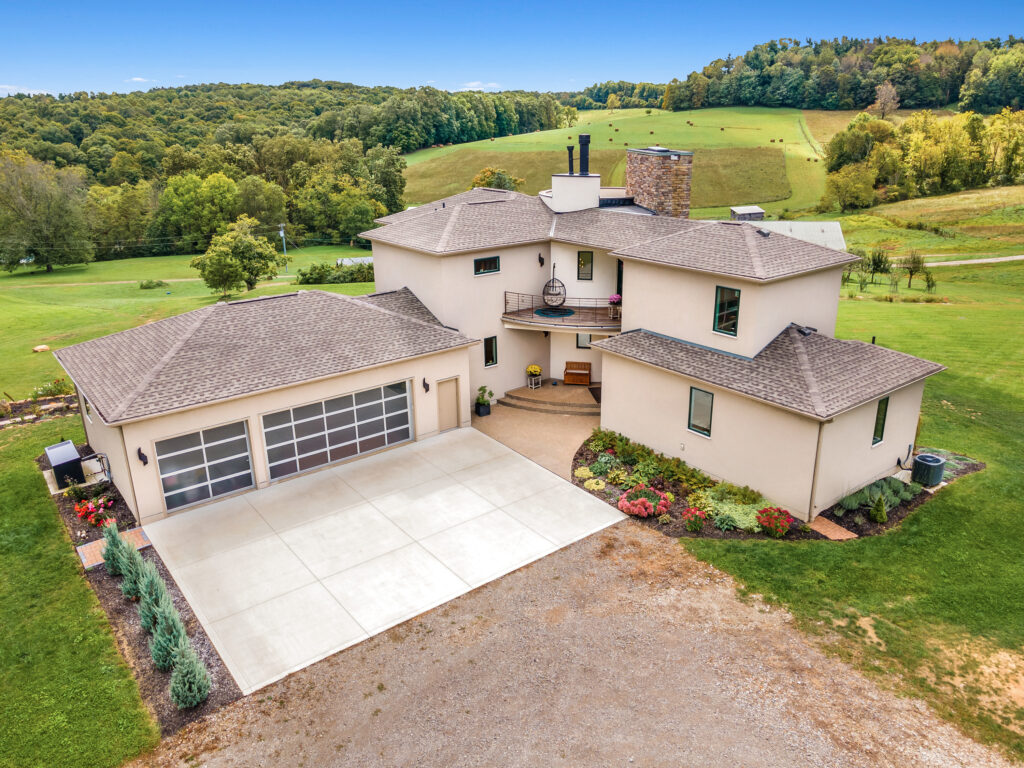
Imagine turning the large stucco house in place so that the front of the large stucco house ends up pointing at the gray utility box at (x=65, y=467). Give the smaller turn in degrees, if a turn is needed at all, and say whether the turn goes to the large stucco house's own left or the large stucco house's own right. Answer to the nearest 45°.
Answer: approximately 90° to the large stucco house's own right

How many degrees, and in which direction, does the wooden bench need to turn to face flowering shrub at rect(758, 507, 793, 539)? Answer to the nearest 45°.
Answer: approximately 90° to its left

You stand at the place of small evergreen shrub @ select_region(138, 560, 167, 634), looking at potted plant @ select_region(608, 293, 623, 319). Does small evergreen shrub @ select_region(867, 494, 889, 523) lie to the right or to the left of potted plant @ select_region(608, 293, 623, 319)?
right

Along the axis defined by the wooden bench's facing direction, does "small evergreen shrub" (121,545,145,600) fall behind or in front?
in front

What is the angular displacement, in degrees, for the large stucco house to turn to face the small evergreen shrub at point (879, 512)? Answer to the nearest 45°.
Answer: approximately 45° to its left

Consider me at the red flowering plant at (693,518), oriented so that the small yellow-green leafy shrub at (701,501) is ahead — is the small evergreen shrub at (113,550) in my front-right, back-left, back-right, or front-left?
back-left

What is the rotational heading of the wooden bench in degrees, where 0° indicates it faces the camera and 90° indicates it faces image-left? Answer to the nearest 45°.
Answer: approximately 45°

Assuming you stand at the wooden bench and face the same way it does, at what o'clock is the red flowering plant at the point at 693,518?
The red flowering plant is roughly at 10 o'clock from the wooden bench.

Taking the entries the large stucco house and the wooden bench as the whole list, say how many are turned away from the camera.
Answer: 0

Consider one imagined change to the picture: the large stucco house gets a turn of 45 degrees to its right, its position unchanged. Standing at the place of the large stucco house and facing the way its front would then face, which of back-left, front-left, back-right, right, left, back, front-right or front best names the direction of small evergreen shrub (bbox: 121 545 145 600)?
front

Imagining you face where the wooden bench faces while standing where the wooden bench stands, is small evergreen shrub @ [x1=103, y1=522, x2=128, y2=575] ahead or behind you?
ahead
